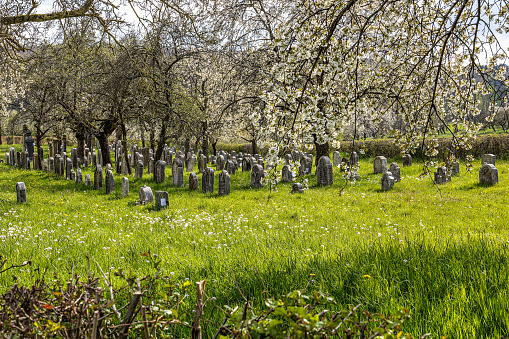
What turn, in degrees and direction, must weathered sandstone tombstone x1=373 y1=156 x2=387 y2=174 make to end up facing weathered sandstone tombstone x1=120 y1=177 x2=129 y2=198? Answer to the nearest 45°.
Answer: approximately 45° to its right

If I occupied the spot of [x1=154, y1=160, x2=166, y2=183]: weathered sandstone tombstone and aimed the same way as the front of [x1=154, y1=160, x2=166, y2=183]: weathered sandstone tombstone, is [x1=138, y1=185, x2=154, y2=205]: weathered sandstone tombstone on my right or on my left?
on my right

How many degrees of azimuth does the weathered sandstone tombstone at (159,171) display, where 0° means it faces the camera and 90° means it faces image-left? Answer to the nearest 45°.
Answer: approximately 315°

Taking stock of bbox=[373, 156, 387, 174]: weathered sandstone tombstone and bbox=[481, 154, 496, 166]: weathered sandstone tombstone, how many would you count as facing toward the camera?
2

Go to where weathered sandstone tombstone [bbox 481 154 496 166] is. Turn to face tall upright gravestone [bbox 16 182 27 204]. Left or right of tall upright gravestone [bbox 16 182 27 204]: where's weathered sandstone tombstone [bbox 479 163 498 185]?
left

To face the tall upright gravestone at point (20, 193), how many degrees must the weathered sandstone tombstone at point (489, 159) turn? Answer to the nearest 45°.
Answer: approximately 45° to its right

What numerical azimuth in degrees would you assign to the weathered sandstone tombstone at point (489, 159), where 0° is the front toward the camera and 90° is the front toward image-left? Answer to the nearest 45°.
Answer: approximately 0°

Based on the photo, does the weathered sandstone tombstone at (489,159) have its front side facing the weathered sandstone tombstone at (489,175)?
yes
